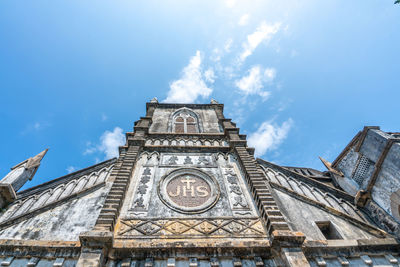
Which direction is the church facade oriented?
toward the camera
